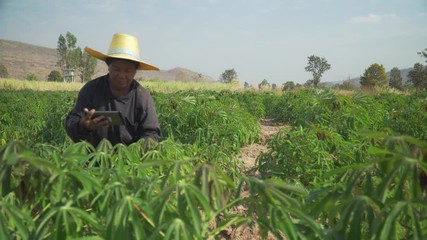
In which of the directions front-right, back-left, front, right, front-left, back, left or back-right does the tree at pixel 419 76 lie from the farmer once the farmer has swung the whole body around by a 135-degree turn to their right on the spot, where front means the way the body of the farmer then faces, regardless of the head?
right

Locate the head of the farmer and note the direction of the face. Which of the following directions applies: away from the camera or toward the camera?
toward the camera

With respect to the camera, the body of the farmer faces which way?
toward the camera
